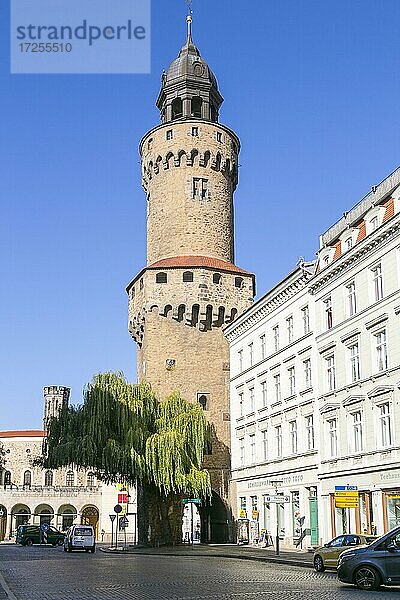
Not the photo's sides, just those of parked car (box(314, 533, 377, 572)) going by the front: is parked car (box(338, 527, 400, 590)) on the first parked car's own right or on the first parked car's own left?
on the first parked car's own left

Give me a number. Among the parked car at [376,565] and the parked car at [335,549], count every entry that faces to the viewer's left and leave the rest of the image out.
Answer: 2

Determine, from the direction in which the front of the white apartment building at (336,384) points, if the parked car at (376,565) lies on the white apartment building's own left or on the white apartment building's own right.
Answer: on the white apartment building's own left

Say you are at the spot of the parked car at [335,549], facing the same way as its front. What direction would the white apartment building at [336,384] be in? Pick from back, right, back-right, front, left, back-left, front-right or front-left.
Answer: right

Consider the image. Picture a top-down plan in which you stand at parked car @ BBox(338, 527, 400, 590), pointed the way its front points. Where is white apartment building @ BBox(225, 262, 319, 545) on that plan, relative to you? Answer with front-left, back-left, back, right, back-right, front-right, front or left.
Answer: right

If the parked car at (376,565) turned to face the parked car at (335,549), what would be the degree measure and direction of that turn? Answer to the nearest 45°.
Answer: approximately 90° to its right

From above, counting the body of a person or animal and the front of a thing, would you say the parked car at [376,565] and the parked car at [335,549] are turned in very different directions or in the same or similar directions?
same or similar directions

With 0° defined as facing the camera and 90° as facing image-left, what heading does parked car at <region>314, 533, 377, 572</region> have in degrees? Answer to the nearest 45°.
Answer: approximately 90°

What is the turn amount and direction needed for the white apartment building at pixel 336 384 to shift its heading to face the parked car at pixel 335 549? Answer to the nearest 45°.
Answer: approximately 45° to its left

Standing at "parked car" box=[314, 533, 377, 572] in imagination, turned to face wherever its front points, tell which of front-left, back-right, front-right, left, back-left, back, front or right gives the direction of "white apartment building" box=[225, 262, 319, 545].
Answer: right

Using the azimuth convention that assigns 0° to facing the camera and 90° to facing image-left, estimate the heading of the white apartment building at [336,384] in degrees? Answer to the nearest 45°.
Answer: approximately 45°

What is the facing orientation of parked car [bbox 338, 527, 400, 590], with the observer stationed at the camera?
facing to the left of the viewer

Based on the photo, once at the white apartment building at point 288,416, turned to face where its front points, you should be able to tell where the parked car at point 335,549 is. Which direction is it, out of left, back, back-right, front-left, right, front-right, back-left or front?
front-left

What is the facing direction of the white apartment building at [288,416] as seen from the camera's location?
facing the viewer and to the left of the viewer
